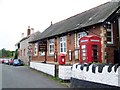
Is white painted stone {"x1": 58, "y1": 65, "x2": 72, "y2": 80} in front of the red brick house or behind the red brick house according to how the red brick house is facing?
in front

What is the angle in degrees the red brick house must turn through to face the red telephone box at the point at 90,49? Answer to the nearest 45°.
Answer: approximately 45° to its left

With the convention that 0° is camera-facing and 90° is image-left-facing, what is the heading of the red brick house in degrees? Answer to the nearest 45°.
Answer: approximately 45°
